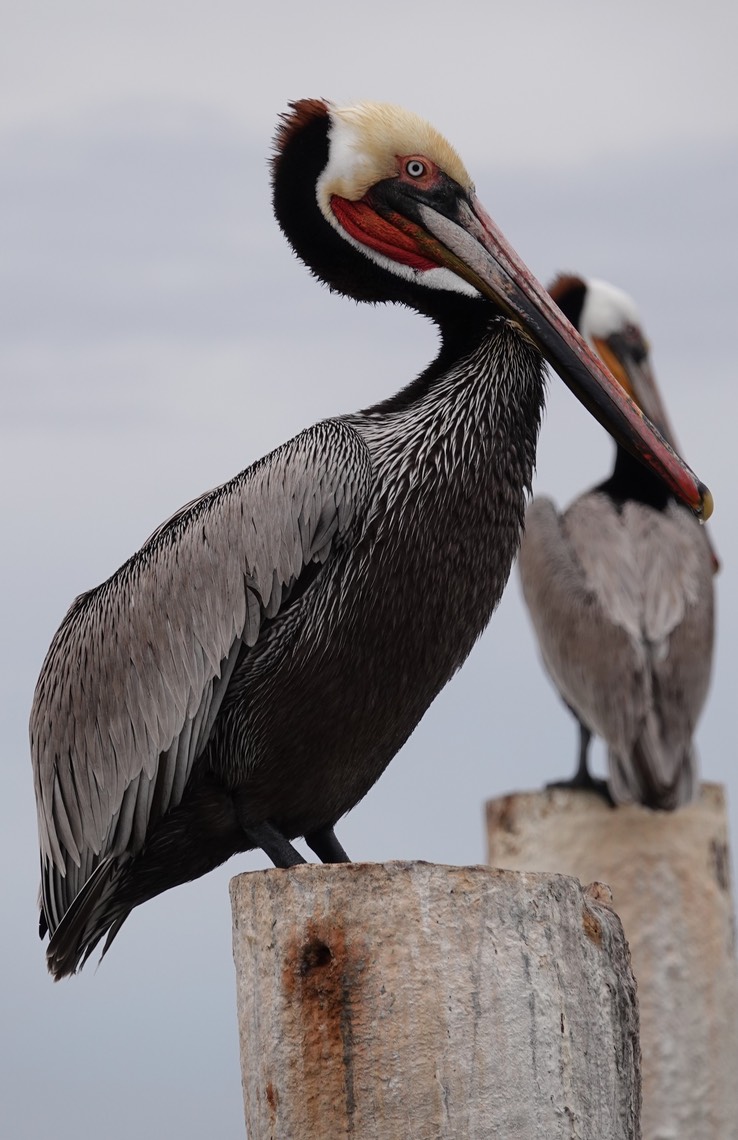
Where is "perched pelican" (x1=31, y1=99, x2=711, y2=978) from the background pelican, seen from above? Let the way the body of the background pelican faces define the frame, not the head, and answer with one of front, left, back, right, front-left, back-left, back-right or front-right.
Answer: back

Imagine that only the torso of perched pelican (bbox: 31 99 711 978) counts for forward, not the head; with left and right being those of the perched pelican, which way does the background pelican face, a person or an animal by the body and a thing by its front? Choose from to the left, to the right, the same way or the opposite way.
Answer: to the left

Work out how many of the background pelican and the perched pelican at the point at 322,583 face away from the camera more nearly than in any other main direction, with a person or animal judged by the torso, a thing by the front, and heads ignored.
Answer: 1

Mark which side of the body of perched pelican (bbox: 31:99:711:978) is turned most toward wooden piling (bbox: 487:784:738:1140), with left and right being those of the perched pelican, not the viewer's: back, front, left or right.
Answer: left

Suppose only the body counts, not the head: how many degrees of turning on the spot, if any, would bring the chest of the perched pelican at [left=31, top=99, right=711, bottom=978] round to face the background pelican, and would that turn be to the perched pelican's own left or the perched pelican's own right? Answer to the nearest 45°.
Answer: approximately 90° to the perched pelican's own left

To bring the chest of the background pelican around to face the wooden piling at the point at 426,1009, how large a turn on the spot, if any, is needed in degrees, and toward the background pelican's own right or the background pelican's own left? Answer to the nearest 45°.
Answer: approximately 180°

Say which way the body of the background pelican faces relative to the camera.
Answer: away from the camera

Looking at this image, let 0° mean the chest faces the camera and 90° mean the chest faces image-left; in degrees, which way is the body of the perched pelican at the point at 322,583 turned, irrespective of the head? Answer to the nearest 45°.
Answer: approximately 270°
